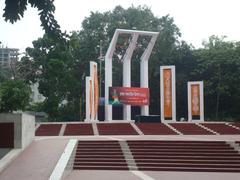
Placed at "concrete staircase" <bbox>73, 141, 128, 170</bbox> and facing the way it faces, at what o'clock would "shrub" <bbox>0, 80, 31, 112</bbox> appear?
The shrub is roughly at 5 o'clock from the concrete staircase.

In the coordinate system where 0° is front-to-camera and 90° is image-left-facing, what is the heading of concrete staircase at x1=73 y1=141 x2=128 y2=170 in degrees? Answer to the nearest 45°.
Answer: approximately 0°

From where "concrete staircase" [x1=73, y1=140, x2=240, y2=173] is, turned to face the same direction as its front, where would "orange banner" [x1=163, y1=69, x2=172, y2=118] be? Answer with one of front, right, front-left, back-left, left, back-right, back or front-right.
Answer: back

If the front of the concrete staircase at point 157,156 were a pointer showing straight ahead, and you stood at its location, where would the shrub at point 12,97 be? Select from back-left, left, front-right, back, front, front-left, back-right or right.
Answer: back-right

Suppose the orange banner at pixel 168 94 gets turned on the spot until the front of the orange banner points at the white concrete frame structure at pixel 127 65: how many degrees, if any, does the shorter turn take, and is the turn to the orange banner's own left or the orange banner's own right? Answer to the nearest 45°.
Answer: approximately 90° to the orange banner's own right

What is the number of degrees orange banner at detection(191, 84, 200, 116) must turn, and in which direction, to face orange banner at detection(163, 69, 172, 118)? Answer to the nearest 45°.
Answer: approximately 45° to its right

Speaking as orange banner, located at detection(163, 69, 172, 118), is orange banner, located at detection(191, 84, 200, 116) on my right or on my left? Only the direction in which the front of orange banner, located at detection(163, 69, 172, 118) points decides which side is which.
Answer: on my left

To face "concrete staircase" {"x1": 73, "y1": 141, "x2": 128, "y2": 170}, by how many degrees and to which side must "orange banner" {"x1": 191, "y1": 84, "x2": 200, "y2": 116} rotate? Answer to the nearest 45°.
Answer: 0° — it already faces it

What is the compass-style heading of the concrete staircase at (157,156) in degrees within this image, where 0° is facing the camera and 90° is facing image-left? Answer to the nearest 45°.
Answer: approximately 0°

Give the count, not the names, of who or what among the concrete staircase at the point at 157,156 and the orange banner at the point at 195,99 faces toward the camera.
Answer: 2
